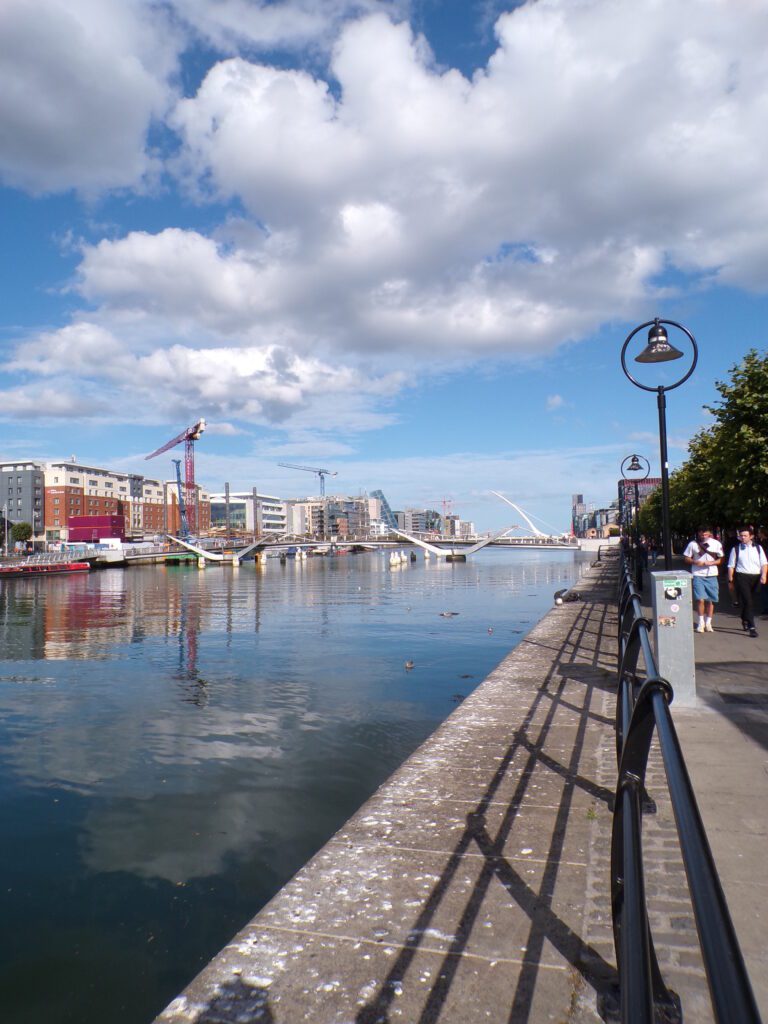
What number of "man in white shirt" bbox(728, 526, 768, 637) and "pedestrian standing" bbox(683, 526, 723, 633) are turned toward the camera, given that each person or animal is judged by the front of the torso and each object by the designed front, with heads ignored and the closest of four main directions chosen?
2

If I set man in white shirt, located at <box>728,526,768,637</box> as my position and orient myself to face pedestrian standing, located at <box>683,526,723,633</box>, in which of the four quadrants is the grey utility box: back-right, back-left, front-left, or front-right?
front-left

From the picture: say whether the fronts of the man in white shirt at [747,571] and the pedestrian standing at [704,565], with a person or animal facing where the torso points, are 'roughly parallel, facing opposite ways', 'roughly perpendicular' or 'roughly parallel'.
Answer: roughly parallel

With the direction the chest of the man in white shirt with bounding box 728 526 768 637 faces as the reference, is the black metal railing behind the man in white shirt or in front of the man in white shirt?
in front

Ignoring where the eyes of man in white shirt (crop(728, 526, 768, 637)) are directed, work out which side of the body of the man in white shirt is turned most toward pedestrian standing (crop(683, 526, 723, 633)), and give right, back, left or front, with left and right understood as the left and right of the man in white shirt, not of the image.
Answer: right

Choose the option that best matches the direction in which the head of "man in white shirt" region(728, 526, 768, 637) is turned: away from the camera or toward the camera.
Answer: toward the camera

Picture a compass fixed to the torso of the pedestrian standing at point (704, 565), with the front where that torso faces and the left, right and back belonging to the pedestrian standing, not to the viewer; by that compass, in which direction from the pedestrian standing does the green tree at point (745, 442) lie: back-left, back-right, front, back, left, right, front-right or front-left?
back

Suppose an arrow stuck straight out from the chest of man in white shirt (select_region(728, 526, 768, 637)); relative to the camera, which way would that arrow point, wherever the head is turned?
toward the camera

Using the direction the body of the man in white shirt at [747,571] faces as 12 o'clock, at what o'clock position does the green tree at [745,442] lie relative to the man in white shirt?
The green tree is roughly at 6 o'clock from the man in white shirt.

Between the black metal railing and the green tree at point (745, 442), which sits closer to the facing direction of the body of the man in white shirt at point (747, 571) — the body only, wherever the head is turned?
the black metal railing

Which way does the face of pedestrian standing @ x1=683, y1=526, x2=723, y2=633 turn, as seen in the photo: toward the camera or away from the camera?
toward the camera

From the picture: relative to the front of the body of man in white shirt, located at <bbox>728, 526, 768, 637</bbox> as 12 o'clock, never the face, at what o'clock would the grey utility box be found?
The grey utility box is roughly at 12 o'clock from the man in white shirt.
